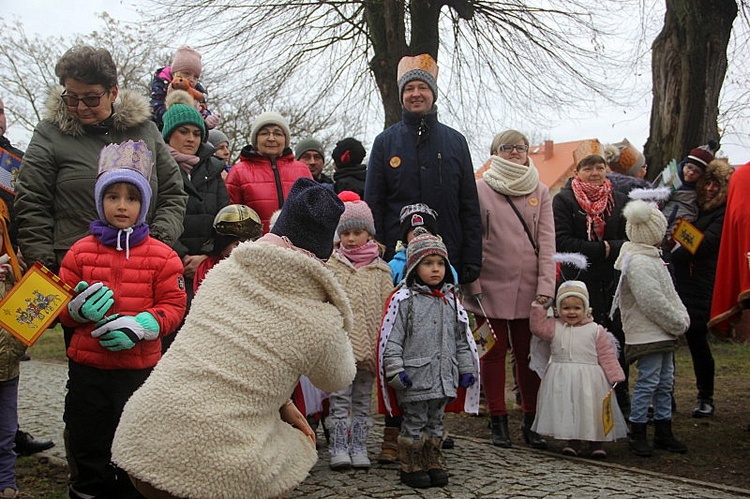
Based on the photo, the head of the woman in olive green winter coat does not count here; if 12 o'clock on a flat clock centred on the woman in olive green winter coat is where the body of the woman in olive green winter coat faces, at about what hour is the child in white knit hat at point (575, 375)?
The child in white knit hat is roughly at 9 o'clock from the woman in olive green winter coat.

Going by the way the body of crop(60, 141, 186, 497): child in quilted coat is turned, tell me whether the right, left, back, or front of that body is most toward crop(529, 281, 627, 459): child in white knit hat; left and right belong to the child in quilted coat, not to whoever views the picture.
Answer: left

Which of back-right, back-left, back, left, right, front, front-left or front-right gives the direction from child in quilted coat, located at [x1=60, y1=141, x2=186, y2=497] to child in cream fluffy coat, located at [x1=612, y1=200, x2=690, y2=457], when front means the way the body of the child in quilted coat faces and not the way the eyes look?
left

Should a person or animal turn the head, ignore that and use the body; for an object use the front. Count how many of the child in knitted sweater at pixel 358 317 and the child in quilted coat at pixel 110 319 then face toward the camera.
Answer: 2

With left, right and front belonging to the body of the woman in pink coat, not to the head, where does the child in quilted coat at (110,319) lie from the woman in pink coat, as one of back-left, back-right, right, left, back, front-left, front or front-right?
front-right

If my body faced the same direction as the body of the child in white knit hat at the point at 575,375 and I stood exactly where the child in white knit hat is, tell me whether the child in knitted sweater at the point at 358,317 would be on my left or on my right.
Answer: on my right

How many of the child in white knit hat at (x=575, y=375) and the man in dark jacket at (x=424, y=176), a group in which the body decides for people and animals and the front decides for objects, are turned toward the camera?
2

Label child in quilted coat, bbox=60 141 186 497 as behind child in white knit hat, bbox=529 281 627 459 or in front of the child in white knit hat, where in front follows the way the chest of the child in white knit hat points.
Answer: in front

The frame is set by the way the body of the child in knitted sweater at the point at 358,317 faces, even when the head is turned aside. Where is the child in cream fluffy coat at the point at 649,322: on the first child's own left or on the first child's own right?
on the first child's own left
